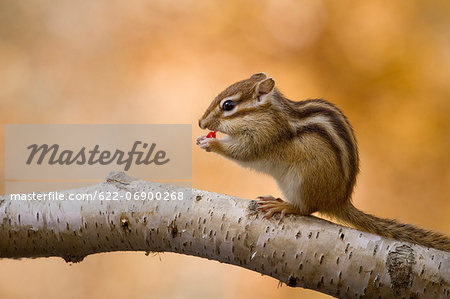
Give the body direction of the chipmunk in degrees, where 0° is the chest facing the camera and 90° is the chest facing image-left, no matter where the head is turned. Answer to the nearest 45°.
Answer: approximately 90°
